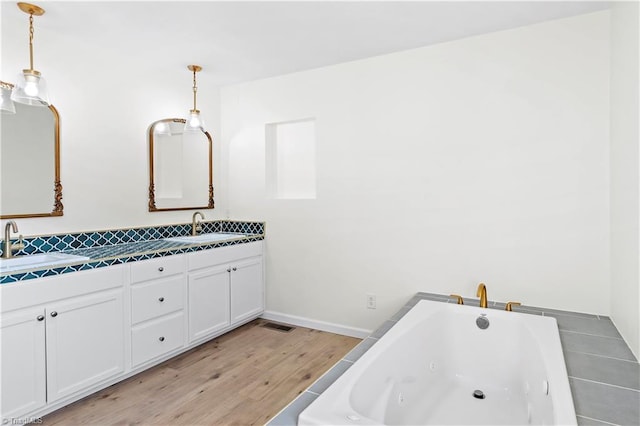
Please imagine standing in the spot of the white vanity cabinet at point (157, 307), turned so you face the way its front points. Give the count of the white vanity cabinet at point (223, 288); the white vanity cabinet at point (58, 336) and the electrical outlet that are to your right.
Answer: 1

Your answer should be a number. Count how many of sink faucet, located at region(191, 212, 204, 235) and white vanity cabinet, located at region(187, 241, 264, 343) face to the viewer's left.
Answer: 0

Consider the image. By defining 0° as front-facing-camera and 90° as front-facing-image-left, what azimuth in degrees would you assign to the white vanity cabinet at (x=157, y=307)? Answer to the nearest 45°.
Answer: approximately 315°

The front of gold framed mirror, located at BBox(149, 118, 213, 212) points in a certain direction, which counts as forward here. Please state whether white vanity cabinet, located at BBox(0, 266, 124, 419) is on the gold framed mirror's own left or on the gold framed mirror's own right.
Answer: on the gold framed mirror's own right

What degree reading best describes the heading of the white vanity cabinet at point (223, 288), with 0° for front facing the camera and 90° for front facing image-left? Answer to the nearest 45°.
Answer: approximately 315°

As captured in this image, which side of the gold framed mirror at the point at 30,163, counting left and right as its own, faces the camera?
front

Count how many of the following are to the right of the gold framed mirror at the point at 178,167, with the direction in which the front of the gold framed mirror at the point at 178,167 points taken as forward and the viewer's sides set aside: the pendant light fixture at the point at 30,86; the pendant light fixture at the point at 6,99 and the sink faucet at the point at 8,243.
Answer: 3

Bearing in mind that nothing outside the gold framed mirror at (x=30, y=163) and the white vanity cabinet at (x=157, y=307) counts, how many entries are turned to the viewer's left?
0

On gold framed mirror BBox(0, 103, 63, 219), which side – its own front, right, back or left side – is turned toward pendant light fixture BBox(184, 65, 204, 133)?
left

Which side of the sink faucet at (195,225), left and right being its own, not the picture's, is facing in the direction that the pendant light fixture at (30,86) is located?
right

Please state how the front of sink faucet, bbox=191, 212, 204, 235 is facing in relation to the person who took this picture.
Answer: facing the viewer and to the right of the viewer
